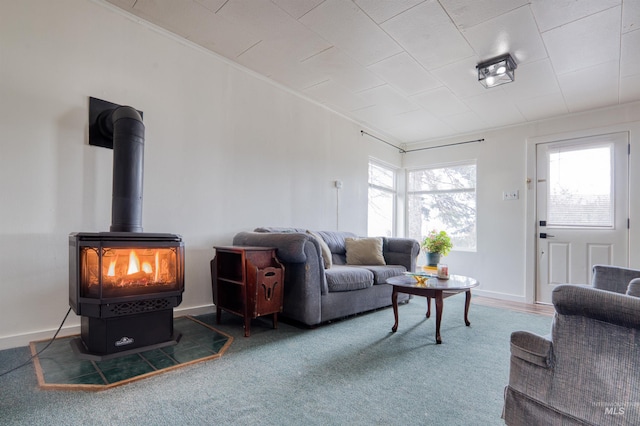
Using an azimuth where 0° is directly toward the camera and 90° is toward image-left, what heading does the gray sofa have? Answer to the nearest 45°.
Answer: approximately 315°

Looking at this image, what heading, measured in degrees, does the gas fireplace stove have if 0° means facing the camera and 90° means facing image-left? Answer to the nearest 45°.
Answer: approximately 315°

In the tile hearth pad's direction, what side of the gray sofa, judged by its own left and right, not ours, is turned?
right

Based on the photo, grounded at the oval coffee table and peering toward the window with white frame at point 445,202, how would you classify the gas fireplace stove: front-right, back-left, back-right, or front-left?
back-left

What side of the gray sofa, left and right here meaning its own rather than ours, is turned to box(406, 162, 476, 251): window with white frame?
left

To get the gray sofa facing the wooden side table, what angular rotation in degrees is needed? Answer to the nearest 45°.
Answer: approximately 135° to its right
